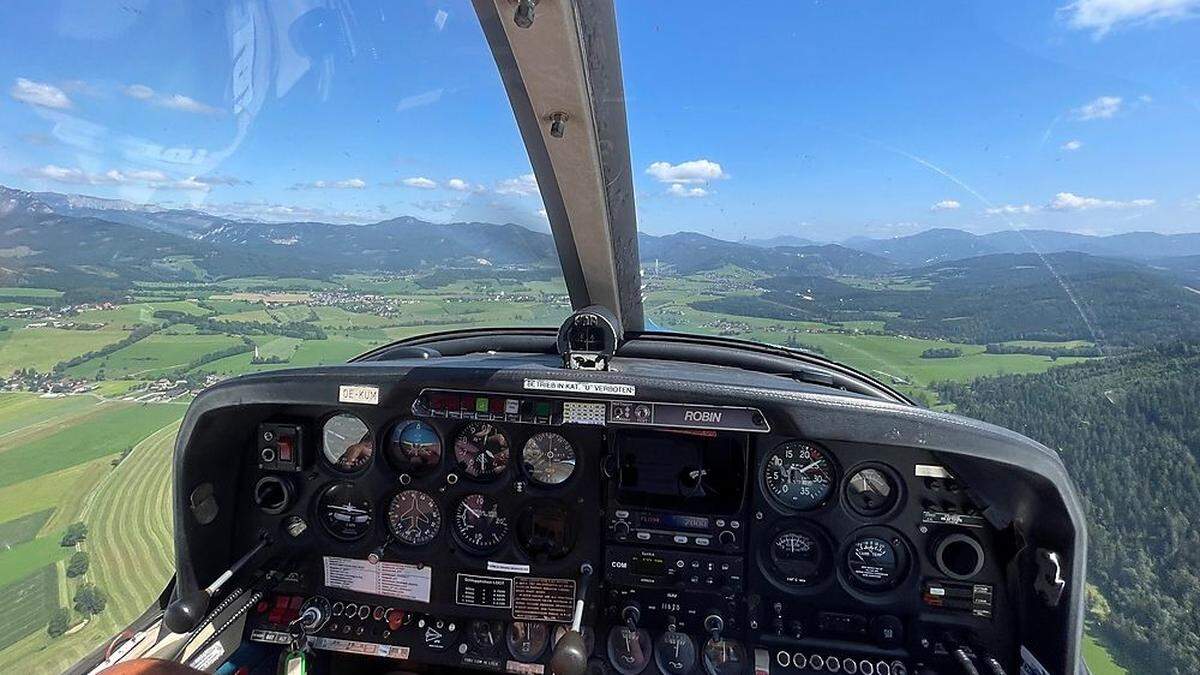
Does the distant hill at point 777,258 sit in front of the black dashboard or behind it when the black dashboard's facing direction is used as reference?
behind

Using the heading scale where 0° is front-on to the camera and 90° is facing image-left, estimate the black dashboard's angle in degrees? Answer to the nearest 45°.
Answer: approximately 0°

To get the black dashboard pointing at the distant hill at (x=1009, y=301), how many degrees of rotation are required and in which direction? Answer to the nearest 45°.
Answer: approximately 90° to its left
